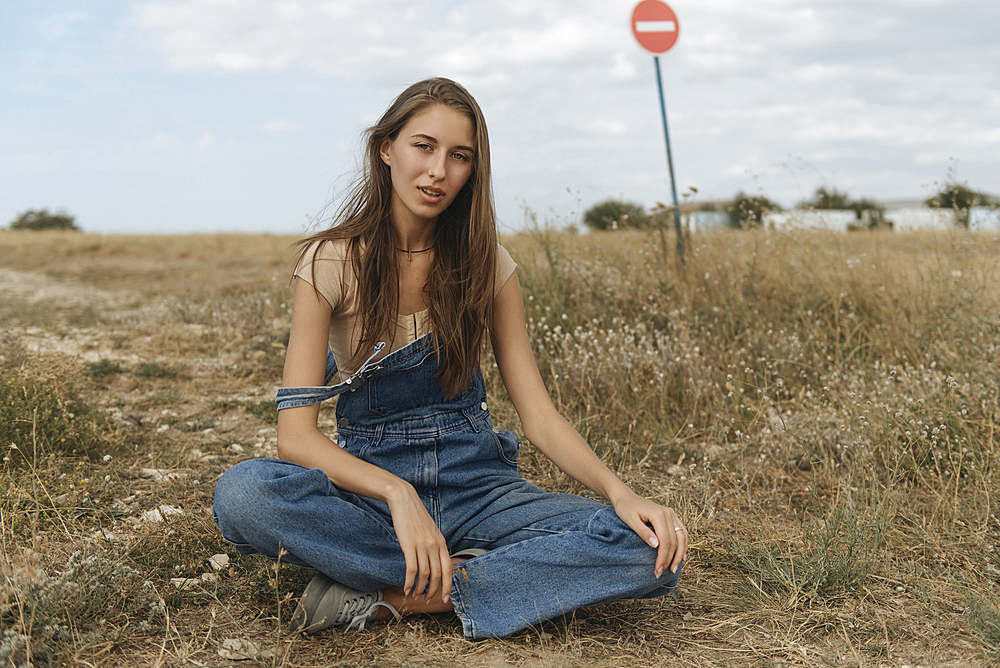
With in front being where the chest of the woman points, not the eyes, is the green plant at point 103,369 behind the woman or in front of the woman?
behind

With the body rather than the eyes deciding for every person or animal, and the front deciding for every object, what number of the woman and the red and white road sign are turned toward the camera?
2

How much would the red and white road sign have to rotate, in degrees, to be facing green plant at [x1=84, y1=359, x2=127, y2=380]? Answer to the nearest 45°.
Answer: approximately 45° to its right

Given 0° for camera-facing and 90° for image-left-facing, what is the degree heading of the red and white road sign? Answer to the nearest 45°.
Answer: approximately 0°

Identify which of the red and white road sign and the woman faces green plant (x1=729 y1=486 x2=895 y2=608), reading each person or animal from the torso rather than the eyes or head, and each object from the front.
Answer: the red and white road sign
